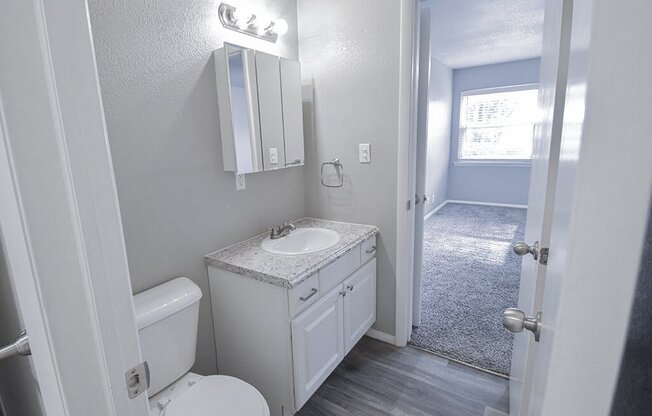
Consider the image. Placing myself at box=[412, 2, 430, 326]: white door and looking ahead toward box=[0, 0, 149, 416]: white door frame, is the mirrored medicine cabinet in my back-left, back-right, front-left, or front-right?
front-right

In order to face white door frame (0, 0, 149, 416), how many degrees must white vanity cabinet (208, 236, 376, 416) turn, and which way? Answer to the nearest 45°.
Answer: approximately 45° to its right

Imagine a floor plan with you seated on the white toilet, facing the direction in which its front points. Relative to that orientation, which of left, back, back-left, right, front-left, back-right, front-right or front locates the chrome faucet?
left

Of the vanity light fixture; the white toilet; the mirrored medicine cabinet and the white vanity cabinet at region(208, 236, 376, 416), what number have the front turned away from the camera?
0

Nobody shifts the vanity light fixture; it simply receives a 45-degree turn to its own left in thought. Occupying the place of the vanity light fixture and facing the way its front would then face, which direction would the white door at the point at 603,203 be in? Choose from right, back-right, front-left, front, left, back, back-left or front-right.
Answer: right

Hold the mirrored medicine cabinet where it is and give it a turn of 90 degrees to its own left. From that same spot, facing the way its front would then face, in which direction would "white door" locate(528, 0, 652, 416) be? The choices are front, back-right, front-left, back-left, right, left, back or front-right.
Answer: back-right

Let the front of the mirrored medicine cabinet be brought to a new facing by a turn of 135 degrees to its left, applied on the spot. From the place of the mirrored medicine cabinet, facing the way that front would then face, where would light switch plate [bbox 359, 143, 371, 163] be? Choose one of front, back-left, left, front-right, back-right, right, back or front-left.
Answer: right

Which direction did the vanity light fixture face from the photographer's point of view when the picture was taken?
facing the viewer and to the right of the viewer
